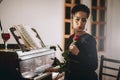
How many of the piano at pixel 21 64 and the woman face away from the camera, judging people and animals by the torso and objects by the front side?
0

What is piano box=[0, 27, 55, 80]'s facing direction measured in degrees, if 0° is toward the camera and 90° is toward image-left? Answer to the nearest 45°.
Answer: approximately 315°

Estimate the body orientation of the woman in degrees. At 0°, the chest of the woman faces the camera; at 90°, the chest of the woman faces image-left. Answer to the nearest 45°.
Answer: approximately 45°

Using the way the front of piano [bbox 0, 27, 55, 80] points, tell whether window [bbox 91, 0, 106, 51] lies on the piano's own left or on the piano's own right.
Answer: on the piano's own left

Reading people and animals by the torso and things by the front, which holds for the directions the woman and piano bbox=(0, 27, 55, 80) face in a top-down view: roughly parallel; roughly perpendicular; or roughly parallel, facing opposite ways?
roughly perpendicular

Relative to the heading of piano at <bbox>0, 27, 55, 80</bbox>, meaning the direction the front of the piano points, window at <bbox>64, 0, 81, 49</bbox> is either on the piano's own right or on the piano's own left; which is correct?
on the piano's own left

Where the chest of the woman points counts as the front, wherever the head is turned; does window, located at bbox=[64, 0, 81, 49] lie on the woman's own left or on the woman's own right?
on the woman's own right
